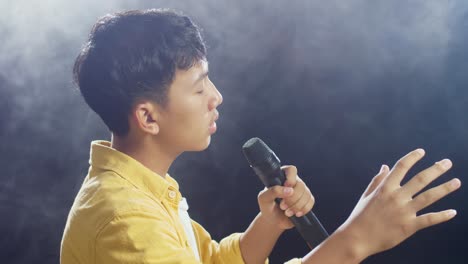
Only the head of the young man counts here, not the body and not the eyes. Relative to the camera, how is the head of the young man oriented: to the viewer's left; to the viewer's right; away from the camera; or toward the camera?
to the viewer's right

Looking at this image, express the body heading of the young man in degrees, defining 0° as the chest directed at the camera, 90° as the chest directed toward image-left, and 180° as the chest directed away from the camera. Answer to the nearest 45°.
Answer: approximately 270°
